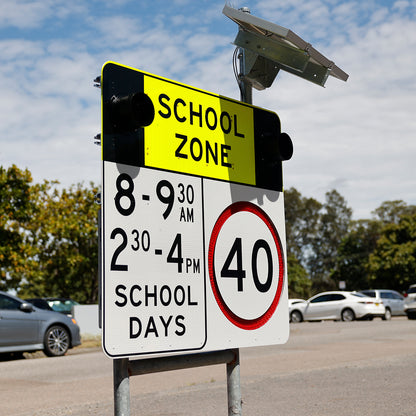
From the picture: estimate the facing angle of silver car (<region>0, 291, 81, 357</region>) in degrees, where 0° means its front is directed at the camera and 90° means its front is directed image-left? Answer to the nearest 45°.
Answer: approximately 270°

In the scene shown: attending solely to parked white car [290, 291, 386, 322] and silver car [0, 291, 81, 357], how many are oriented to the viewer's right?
1

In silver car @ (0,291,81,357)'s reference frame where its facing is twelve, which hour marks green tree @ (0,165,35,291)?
The green tree is roughly at 9 o'clock from the silver car.

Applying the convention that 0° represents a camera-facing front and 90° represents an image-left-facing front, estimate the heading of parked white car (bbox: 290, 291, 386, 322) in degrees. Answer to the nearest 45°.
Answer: approximately 135°
